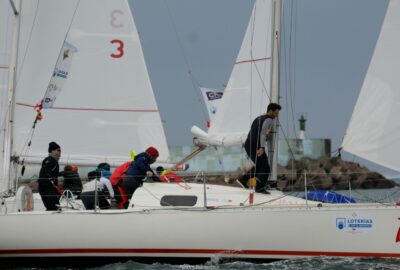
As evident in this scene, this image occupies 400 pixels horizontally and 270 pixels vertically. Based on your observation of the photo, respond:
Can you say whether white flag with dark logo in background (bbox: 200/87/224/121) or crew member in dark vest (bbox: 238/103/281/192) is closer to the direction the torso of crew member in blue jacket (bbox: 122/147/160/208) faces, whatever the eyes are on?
the crew member in dark vest

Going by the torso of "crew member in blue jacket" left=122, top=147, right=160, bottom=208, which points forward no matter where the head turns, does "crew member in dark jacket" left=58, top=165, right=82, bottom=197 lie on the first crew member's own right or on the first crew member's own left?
on the first crew member's own left

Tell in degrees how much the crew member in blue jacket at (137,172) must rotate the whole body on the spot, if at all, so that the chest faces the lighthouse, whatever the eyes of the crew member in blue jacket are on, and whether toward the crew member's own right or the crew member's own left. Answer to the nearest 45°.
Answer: approximately 90° to the crew member's own left

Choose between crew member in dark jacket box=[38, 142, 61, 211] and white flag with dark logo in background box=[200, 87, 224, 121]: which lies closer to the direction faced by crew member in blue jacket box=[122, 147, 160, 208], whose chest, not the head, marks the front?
the white flag with dark logo in background

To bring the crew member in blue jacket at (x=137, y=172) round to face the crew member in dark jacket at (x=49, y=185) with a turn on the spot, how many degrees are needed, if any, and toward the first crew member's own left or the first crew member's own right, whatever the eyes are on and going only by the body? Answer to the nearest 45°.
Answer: approximately 180°

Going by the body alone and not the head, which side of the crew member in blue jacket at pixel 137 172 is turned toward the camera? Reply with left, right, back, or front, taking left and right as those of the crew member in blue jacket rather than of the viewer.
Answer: right
